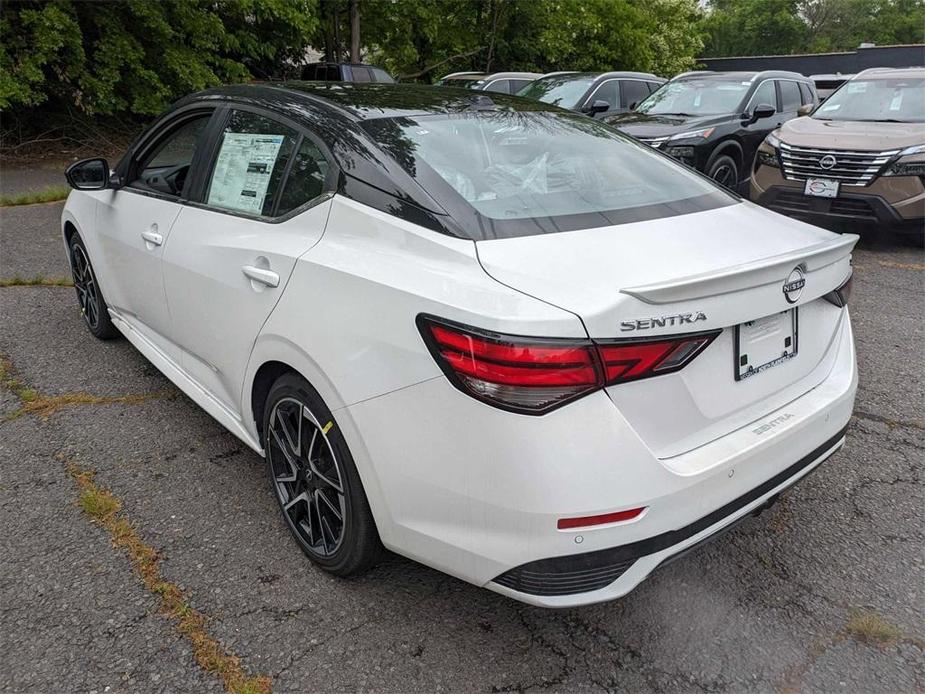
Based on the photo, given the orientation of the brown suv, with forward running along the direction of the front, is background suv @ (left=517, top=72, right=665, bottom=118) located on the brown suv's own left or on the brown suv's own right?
on the brown suv's own right

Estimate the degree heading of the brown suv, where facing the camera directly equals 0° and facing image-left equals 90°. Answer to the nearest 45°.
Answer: approximately 45°

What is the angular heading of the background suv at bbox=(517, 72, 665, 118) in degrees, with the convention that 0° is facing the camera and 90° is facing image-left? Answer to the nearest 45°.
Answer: approximately 45°

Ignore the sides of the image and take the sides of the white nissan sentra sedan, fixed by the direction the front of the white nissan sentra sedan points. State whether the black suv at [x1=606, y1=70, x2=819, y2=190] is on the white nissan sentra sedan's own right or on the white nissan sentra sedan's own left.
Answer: on the white nissan sentra sedan's own right

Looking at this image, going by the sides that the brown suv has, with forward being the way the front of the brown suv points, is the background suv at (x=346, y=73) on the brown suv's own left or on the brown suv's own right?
on the brown suv's own right

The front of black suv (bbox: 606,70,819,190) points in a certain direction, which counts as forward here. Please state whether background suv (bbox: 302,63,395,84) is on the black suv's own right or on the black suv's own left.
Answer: on the black suv's own right

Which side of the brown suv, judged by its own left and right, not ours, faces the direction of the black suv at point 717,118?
right

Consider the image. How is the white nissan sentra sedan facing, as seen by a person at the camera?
facing away from the viewer and to the left of the viewer
